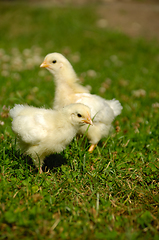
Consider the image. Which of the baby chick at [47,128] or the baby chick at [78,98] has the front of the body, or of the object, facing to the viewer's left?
the baby chick at [78,98]

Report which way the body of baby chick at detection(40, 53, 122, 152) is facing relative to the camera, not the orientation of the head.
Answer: to the viewer's left

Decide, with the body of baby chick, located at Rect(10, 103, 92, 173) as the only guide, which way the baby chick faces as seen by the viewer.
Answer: to the viewer's right

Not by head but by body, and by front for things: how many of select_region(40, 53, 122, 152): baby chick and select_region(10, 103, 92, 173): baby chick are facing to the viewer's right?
1

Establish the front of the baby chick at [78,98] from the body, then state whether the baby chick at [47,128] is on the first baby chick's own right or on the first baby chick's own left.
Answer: on the first baby chick's own left

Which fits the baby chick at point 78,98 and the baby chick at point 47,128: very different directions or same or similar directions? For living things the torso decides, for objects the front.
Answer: very different directions

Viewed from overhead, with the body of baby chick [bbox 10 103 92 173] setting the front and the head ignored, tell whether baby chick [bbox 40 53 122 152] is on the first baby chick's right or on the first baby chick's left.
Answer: on the first baby chick's left
